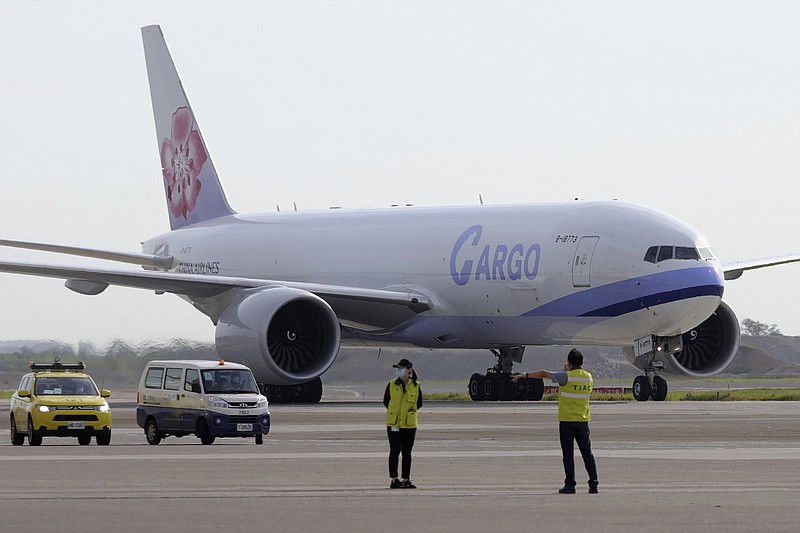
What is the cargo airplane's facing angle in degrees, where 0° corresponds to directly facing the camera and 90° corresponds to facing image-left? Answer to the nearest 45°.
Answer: approximately 315°

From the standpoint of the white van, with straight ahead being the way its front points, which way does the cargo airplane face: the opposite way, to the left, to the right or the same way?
the same way

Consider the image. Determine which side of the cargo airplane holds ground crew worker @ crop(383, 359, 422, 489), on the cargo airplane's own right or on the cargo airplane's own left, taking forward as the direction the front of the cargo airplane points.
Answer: on the cargo airplane's own right

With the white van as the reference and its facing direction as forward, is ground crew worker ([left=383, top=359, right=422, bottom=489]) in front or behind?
in front

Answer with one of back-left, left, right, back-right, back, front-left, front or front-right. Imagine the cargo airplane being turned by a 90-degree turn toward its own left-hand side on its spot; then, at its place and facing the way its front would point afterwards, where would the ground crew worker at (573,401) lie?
back-right

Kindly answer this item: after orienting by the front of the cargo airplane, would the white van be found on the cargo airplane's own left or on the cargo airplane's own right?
on the cargo airplane's own right

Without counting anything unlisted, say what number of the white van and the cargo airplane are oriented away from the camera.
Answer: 0
